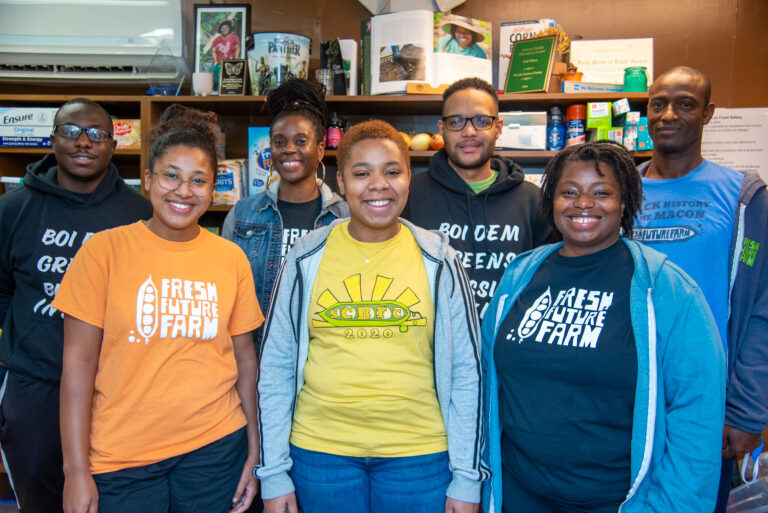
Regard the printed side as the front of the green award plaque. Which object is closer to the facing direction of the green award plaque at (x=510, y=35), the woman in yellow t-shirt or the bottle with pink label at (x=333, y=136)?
the woman in yellow t-shirt

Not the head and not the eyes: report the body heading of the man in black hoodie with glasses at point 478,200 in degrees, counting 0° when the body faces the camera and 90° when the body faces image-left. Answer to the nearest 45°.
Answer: approximately 0°

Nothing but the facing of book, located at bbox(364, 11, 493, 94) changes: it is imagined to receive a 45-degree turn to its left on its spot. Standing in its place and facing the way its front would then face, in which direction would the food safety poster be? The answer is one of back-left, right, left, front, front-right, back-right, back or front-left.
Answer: front-left

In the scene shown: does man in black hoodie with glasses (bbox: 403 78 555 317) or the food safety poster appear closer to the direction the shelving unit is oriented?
the man in black hoodie with glasses

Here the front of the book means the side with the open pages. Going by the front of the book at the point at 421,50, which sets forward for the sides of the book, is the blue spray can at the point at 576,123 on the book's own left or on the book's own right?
on the book's own left

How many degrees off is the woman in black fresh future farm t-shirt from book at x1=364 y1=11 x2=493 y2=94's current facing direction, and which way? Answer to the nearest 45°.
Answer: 0° — it already faces them

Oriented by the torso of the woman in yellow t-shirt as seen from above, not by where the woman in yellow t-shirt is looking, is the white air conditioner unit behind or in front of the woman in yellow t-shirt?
behind

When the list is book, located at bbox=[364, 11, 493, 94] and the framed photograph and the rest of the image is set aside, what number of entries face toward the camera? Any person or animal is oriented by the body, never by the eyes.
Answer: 2
